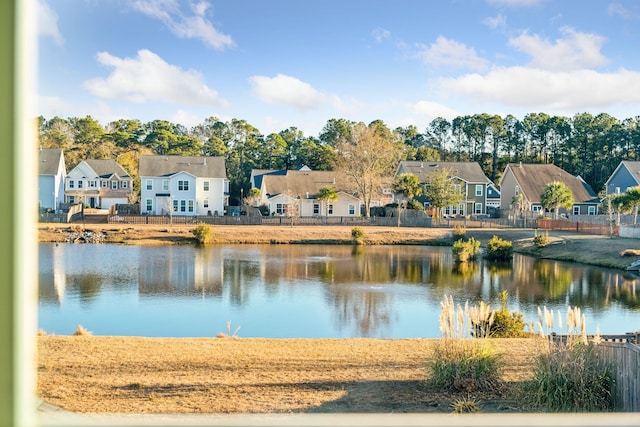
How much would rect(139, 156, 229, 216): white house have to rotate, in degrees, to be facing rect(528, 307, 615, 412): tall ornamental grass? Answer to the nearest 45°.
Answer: approximately 180°

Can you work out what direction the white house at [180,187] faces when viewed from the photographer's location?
facing away from the viewer

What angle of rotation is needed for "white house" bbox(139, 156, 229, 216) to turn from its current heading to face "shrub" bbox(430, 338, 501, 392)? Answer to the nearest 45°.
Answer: approximately 180°
